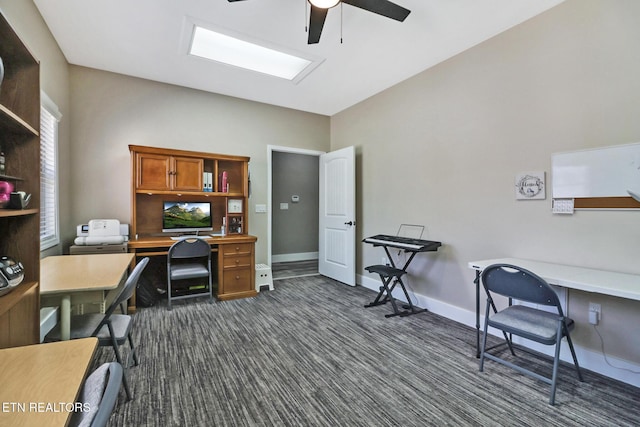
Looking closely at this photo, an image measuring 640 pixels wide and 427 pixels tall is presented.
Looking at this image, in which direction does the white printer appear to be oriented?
toward the camera

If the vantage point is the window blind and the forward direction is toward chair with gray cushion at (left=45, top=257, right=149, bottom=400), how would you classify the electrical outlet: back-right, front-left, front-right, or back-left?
front-left

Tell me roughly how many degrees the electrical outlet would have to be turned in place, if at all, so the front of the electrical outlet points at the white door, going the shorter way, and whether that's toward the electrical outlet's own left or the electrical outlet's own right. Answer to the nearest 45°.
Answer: approximately 45° to the electrical outlet's own right

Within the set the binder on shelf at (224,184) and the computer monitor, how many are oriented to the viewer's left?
0

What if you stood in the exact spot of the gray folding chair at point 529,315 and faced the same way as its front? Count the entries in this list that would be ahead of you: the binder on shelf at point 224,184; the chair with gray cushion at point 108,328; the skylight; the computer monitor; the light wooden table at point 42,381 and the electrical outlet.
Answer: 1

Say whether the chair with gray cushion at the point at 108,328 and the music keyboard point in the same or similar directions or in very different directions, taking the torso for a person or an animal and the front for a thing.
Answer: same or similar directions

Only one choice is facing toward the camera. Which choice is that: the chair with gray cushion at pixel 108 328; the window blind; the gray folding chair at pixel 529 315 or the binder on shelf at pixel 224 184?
the binder on shelf

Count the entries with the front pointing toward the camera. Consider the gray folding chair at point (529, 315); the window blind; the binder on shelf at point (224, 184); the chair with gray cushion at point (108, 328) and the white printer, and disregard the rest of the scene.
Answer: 2

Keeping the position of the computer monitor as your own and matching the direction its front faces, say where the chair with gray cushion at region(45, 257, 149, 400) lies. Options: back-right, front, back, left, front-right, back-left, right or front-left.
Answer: front

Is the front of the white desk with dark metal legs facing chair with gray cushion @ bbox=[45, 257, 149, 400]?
yes

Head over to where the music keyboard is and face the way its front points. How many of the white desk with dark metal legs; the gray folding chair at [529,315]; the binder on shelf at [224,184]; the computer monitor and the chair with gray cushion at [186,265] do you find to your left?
2

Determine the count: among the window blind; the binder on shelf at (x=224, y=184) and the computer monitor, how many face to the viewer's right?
1

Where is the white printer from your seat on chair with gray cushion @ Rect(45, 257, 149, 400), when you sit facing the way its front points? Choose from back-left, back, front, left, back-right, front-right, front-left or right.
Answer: right

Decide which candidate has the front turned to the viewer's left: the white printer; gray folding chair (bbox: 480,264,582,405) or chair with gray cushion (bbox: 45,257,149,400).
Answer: the chair with gray cushion

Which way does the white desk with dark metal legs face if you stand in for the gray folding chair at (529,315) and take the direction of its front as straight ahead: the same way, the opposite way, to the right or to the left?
the opposite way

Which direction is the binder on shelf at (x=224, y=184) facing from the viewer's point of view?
toward the camera

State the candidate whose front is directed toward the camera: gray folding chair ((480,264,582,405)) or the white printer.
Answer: the white printer

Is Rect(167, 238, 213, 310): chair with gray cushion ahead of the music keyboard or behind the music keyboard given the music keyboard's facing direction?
ahead

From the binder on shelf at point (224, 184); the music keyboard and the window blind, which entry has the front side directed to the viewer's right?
the window blind
